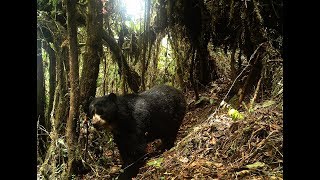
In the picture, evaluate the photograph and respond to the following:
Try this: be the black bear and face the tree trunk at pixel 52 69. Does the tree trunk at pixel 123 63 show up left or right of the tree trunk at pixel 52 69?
right

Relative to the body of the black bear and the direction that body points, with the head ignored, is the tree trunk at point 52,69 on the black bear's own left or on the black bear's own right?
on the black bear's own right

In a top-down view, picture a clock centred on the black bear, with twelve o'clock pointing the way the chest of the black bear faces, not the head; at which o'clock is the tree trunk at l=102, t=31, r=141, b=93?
The tree trunk is roughly at 4 o'clock from the black bear.

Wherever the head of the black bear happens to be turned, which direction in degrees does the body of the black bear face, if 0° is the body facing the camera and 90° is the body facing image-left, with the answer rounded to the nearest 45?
approximately 45°

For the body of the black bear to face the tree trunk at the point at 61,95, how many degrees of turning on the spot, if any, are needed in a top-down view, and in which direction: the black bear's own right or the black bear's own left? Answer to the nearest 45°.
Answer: approximately 45° to the black bear's own right
